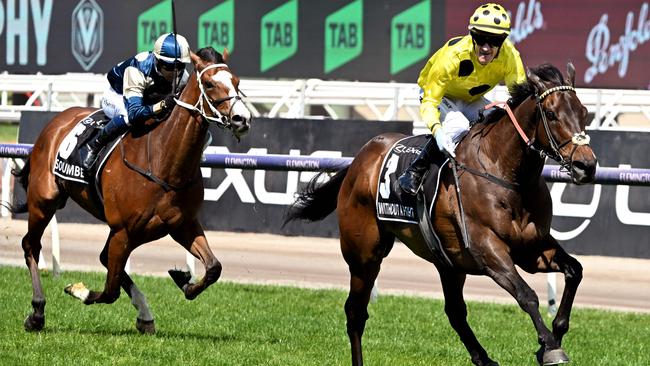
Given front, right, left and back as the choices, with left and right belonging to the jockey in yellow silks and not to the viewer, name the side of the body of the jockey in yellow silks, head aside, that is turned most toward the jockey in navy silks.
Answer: back

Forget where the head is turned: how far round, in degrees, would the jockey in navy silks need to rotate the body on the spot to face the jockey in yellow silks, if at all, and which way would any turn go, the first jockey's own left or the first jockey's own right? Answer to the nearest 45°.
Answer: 0° — they already face them

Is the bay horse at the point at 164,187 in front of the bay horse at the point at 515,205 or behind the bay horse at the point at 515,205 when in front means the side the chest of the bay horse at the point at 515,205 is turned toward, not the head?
behind

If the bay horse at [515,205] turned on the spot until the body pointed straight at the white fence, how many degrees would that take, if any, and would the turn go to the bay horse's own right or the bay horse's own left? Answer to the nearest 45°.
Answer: approximately 135° to the bay horse's own left

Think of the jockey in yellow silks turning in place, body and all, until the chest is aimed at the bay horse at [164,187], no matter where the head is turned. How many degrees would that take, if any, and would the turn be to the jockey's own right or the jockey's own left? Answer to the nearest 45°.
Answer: approximately 135° to the jockey's own right

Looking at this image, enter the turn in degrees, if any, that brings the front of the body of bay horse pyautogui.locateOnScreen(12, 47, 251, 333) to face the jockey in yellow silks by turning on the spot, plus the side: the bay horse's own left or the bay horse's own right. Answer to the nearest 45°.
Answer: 0° — it already faces them

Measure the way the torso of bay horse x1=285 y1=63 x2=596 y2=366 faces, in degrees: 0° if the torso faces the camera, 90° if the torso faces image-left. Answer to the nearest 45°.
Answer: approximately 315°
